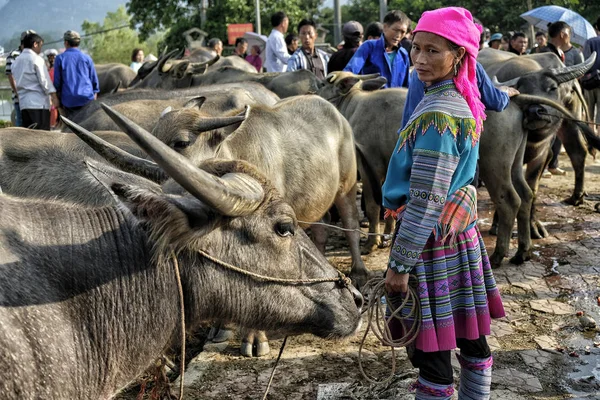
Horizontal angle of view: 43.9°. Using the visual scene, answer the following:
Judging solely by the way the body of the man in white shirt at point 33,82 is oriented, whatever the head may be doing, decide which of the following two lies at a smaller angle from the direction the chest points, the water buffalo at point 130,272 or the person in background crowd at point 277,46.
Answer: the person in background crowd

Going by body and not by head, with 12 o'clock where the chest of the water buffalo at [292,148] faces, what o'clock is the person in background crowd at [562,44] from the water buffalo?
The person in background crowd is roughly at 6 o'clock from the water buffalo.

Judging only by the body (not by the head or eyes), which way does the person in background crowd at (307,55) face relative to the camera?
toward the camera

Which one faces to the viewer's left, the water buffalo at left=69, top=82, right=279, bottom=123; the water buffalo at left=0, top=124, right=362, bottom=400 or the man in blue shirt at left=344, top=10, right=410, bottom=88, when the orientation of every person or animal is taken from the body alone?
the water buffalo at left=69, top=82, right=279, bottom=123

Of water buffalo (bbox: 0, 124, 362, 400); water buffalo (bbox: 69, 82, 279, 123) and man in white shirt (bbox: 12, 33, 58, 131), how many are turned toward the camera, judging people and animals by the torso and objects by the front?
0

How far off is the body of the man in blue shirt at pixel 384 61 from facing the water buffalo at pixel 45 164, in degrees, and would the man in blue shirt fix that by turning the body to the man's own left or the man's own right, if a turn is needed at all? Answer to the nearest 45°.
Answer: approximately 90° to the man's own right

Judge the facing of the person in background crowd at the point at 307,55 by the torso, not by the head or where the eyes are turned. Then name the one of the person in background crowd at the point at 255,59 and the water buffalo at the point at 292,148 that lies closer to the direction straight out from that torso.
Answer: the water buffalo

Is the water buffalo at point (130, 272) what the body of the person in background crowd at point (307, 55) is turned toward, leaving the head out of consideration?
yes

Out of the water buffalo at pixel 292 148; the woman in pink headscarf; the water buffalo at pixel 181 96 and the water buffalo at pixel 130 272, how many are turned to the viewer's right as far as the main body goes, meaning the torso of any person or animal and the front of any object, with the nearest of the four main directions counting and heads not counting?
1

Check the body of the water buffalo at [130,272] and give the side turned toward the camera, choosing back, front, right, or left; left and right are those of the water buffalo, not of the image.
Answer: right

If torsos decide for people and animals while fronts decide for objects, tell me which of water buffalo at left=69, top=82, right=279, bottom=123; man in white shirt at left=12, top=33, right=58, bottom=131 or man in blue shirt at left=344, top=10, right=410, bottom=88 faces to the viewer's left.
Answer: the water buffalo

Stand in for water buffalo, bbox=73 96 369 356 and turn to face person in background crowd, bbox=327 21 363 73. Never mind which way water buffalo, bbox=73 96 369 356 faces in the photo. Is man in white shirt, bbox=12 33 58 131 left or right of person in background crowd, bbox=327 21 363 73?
left
